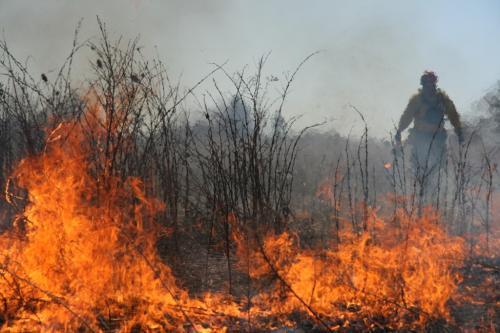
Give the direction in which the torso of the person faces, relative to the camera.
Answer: toward the camera
